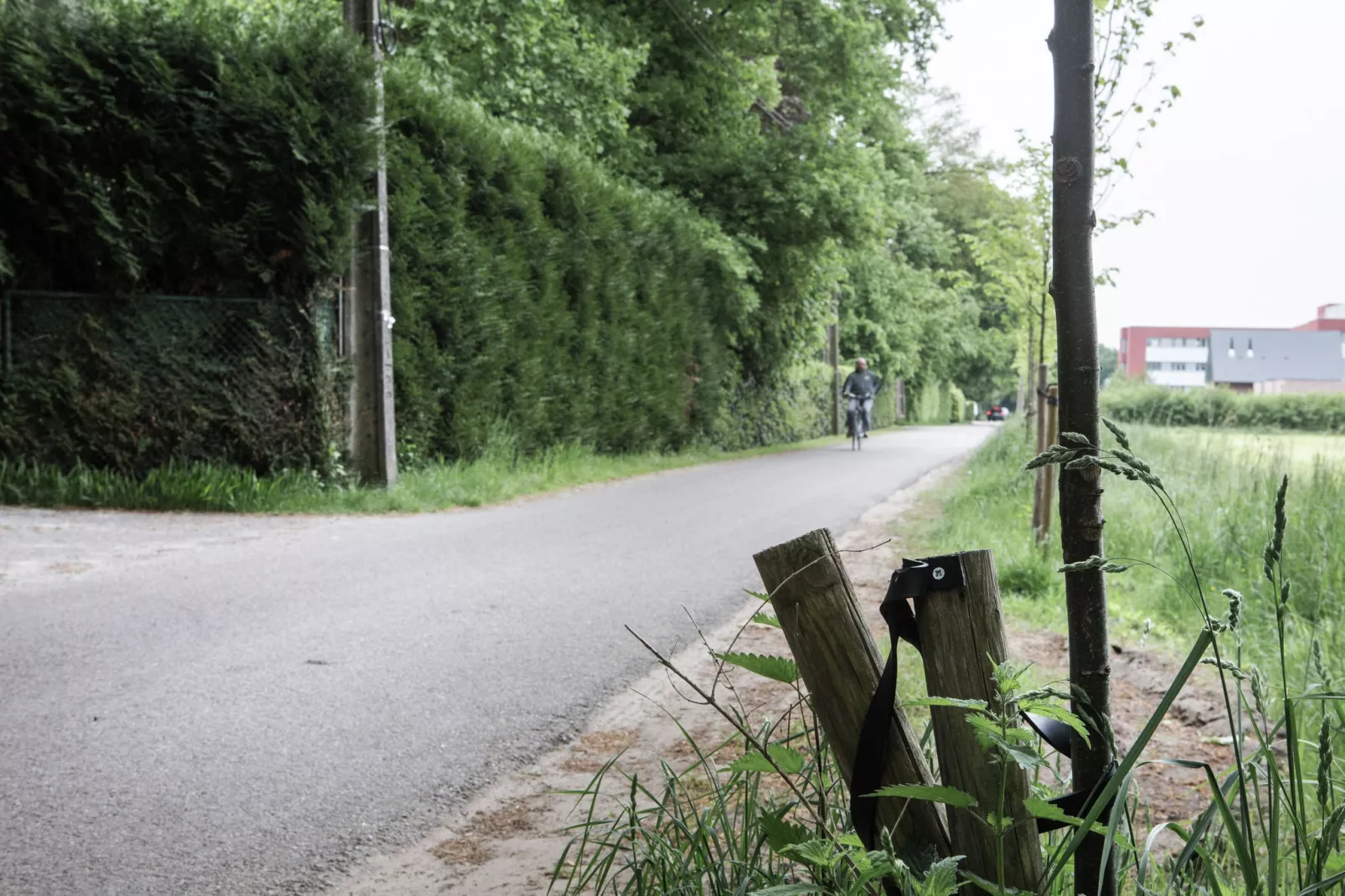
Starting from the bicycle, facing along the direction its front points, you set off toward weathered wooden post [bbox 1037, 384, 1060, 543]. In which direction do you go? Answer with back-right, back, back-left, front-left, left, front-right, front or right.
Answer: front

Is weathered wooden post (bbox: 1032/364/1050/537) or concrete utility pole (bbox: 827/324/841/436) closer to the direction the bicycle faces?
the weathered wooden post

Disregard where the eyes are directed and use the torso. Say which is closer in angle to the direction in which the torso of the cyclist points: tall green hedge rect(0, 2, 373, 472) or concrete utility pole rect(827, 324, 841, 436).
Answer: the tall green hedge

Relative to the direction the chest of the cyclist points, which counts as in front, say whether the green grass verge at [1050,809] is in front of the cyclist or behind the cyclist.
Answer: in front

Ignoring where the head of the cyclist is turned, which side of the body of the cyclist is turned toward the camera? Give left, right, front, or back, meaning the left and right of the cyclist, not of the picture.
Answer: front

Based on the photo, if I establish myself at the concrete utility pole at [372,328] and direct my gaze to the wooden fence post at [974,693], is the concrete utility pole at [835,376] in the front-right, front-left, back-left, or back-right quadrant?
back-left

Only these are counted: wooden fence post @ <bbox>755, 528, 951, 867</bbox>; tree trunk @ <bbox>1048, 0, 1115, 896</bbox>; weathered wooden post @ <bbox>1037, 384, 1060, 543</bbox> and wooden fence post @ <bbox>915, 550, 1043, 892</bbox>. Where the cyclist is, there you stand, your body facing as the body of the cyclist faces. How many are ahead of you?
4

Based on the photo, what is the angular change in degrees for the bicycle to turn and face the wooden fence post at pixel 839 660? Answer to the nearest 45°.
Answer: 0° — it already faces it

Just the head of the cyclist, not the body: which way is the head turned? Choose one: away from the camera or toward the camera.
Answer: toward the camera

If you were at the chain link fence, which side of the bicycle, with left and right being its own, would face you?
front

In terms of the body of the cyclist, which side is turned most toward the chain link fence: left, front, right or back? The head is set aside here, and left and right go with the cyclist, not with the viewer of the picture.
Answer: front

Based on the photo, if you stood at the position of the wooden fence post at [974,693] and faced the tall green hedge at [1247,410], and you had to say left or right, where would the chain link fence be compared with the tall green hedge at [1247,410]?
left

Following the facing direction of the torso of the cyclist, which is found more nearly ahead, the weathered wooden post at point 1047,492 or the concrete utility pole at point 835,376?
the weathered wooden post

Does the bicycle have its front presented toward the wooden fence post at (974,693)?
yes

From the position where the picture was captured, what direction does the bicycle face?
facing the viewer

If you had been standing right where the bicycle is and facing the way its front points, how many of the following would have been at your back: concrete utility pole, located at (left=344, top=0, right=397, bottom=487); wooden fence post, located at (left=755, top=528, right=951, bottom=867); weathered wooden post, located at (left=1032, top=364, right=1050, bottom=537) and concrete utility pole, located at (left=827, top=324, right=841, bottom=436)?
1

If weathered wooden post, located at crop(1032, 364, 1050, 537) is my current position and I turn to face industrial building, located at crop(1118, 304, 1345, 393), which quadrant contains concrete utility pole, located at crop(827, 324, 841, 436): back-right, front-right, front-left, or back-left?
front-left

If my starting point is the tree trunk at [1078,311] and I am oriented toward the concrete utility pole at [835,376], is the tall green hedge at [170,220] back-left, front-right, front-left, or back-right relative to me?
front-left
